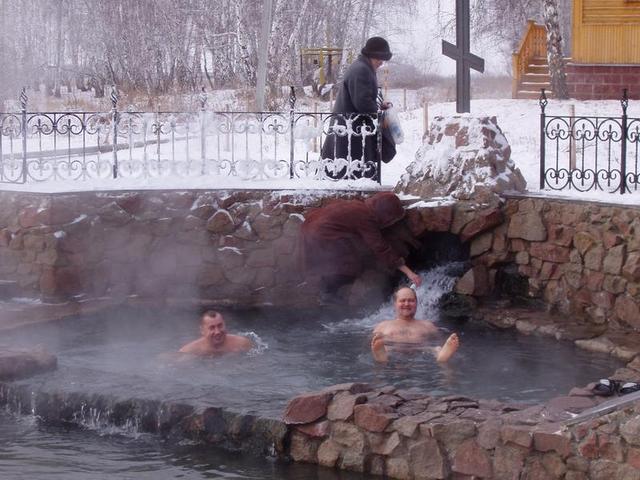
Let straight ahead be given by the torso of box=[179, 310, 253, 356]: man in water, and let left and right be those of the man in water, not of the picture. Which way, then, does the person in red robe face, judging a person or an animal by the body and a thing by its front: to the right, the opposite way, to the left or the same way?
to the left

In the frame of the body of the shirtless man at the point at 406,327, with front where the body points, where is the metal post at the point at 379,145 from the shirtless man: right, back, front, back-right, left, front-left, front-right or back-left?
back

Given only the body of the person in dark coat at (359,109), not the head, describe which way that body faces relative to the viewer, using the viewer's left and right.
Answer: facing to the right of the viewer

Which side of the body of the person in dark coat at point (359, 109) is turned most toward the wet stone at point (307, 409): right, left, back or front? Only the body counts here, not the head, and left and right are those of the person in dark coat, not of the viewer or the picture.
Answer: right

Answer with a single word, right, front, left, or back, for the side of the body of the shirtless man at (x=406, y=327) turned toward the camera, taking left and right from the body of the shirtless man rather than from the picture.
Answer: front

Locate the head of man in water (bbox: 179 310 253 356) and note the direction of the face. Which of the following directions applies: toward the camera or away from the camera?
toward the camera

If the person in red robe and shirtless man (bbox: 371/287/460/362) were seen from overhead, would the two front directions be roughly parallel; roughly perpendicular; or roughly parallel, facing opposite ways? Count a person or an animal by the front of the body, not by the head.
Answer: roughly perpendicular

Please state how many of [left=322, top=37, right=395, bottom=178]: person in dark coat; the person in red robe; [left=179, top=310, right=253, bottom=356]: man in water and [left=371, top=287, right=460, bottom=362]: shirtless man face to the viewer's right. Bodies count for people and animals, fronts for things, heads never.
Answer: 2

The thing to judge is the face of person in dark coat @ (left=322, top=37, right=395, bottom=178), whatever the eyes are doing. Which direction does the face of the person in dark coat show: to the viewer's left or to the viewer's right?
to the viewer's right

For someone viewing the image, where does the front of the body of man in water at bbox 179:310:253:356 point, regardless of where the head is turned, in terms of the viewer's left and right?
facing the viewer

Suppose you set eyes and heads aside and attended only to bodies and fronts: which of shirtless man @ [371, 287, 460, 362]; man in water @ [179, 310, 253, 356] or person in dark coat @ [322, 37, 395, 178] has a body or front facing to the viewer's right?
the person in dark coat

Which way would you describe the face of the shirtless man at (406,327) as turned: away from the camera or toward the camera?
toward the camera

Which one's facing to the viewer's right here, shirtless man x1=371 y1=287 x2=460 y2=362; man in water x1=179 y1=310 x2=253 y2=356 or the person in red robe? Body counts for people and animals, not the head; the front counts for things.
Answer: the person in red robe
